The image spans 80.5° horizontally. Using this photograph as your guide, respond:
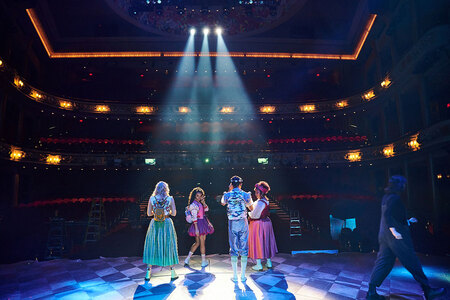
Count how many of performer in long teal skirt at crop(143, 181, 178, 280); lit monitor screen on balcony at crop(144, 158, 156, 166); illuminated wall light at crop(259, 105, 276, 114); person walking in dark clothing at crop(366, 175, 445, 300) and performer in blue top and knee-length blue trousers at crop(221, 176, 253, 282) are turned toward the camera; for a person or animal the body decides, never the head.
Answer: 2

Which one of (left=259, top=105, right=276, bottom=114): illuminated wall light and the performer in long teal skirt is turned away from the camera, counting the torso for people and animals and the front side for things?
the performer in long teal skirt

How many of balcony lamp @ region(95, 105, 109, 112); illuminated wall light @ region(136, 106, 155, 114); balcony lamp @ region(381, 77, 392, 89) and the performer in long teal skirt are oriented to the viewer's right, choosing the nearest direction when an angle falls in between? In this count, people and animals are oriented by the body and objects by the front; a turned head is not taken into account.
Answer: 0

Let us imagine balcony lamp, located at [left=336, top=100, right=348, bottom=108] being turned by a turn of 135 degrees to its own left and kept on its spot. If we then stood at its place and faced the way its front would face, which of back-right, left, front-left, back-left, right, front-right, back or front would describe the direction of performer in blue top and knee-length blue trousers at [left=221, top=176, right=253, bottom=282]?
right

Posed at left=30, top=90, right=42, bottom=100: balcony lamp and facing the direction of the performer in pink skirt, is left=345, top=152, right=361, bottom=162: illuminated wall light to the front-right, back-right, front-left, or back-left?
front-left

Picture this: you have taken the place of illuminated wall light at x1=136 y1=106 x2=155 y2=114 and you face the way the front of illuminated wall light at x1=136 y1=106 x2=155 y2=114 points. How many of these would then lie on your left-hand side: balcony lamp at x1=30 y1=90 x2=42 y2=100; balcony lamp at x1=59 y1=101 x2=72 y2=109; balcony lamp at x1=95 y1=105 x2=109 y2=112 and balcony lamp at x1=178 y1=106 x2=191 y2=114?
1

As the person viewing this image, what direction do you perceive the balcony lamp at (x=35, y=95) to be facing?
facing the viewer and to the right of the viewer

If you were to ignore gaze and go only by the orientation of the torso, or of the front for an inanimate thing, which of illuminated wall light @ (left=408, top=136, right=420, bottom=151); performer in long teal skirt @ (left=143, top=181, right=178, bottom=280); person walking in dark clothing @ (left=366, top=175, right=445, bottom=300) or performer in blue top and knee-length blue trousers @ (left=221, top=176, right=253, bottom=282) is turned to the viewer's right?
the person walking in dark clothing

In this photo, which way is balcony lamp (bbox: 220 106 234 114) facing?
toward the camera

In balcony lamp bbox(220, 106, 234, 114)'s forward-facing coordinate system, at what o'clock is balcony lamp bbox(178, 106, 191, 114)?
balcony lamp bbox(178, 106, 191, 114) is roughly at 3 o'clock from balcony lamp bbox(220, 106, 234, 114).

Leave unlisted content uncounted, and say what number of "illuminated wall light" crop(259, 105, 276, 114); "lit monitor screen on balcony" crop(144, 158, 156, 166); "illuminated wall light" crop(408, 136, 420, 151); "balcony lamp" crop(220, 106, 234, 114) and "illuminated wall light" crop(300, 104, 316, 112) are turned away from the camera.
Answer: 0

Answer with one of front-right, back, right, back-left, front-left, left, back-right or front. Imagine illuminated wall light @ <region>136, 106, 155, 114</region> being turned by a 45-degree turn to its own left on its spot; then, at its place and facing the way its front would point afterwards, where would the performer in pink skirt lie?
front-right

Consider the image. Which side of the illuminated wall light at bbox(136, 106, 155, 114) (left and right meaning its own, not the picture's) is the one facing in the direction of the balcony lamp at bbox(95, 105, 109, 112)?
right

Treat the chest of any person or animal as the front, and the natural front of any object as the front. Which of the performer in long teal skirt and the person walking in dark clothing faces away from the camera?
the performer in long teal skirt

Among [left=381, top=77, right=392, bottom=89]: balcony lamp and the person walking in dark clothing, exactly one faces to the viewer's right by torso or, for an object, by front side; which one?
the person walking in dark clothing

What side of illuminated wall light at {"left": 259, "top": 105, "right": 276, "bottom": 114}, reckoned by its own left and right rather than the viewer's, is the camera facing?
front

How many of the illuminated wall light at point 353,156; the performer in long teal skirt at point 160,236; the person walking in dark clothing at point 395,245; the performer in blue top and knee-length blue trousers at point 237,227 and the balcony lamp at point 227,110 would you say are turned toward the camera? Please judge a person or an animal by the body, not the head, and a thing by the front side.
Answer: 2

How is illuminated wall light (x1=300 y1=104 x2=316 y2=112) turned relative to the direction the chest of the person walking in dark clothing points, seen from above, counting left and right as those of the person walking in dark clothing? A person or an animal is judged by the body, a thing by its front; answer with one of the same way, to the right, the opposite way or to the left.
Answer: to the right

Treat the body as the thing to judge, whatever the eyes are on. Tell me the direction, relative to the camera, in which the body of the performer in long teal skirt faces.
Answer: away from the camera

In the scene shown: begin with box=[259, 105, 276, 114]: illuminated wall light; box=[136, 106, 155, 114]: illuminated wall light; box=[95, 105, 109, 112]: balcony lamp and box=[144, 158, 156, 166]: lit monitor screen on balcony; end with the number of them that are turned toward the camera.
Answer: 4
